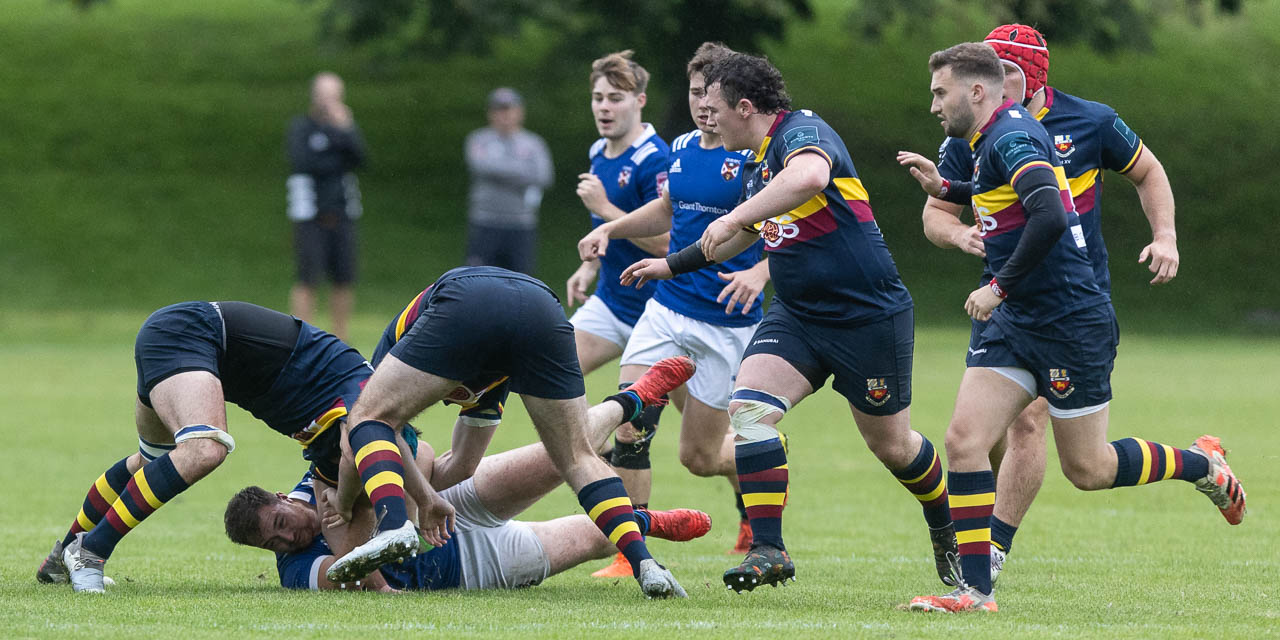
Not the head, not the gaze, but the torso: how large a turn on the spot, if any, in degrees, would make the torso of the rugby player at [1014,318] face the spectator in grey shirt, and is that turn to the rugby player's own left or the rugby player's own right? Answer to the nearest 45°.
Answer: approximately 45° to the rugby player's own right

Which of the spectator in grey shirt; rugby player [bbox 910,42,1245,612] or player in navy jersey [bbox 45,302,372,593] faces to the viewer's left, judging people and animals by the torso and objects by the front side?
the rugby player

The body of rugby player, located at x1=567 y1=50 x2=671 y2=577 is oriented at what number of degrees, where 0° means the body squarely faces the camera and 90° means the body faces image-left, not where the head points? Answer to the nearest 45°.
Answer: approximately 45°

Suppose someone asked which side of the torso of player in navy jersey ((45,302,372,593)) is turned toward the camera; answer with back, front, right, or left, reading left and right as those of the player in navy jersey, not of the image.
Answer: right

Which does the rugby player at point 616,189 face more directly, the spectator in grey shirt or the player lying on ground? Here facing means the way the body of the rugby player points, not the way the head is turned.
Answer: the player lying on ground

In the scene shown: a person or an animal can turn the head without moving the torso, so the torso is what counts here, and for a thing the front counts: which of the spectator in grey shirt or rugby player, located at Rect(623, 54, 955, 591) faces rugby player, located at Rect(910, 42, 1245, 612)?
the spectator in grey shirt

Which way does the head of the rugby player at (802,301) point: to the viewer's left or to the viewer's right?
to the viewer's left

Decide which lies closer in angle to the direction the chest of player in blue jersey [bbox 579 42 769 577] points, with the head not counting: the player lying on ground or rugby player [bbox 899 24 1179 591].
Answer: the player lying on ground

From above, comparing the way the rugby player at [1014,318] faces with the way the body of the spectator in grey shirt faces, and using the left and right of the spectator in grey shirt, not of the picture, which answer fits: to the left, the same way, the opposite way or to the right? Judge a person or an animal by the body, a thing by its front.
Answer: to the right

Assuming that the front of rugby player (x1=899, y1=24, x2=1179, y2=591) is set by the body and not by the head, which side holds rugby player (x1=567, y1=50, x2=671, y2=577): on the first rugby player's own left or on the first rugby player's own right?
on the first rugby player's own right

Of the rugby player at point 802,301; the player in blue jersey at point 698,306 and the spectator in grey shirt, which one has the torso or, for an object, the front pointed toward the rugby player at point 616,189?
the spectator in grey shirt

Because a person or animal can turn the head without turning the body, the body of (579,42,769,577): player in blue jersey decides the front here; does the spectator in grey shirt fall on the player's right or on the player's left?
on the player's right
